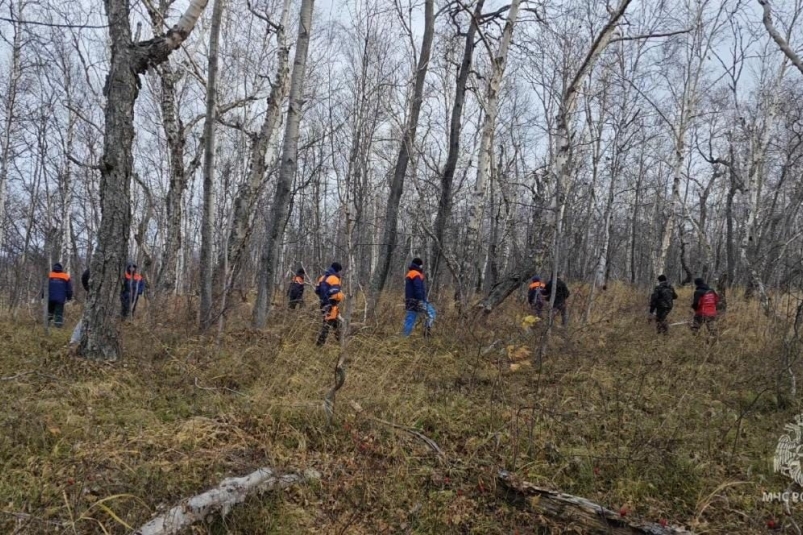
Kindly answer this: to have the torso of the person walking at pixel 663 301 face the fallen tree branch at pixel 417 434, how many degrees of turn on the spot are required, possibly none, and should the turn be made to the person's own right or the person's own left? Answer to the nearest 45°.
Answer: approximately 180°

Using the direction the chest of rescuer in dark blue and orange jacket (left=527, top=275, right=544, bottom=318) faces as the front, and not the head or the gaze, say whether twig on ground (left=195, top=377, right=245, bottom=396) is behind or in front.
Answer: behind

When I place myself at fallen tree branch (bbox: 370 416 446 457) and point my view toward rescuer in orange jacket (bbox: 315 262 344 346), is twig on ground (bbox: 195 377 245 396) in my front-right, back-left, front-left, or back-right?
front-left

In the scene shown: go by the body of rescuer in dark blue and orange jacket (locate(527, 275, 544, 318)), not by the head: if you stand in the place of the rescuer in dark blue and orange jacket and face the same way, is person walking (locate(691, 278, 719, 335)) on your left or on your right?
on your right

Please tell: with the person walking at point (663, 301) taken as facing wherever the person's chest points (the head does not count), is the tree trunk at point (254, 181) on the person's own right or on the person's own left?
on the person's own left

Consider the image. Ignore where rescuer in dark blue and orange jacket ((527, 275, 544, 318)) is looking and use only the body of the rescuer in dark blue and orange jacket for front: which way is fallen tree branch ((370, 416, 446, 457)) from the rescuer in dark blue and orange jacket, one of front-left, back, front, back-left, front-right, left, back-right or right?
back

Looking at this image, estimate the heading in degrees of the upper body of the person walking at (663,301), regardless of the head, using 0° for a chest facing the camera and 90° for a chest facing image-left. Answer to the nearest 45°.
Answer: approximately 180°

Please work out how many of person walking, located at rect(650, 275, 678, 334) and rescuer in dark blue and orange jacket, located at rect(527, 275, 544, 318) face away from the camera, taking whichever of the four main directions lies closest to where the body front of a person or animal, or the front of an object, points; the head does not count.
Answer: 2

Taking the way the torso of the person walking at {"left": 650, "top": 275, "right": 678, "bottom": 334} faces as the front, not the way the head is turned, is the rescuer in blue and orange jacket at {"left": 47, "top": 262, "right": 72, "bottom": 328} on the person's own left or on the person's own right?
on the person's own left

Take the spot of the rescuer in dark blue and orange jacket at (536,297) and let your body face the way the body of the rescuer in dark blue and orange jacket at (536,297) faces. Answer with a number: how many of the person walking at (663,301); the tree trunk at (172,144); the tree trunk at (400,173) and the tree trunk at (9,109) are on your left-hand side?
3

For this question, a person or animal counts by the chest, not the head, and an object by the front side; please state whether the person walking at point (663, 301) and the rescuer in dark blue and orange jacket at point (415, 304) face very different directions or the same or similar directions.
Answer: same or similar directions

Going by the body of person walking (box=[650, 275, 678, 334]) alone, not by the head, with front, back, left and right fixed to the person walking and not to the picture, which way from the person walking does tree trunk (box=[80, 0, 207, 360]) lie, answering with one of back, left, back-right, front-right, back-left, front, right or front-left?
back-left

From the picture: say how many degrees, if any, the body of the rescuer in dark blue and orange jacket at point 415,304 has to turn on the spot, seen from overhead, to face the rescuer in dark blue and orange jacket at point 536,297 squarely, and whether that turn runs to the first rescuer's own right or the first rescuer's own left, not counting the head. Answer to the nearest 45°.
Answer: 0° — they already face them

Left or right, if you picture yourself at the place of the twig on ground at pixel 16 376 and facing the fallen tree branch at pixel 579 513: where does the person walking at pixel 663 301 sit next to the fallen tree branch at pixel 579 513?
left
